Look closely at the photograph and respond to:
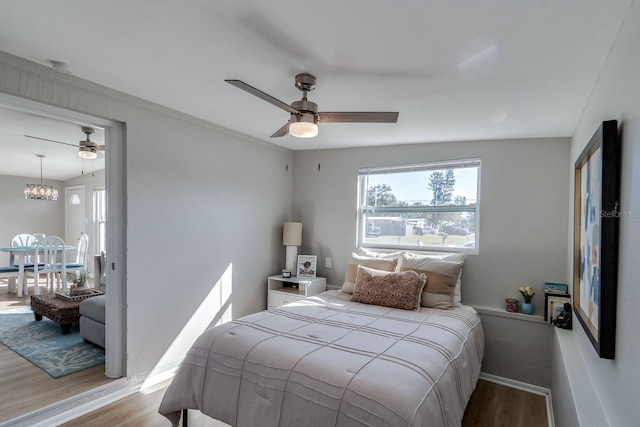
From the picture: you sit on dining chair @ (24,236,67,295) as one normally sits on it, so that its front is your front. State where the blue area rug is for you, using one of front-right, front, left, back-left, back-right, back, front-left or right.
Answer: back-left

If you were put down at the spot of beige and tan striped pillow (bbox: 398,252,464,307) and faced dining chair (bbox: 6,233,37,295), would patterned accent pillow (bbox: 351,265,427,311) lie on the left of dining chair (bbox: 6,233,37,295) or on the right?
left

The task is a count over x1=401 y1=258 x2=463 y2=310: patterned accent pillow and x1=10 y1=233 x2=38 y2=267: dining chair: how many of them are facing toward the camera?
2

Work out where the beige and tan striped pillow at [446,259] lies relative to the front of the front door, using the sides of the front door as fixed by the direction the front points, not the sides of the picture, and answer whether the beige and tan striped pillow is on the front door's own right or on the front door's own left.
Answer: on the front door's own left

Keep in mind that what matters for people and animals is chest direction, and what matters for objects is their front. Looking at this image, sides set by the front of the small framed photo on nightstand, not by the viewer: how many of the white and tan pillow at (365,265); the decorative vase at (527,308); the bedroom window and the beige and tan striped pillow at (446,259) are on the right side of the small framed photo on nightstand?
0

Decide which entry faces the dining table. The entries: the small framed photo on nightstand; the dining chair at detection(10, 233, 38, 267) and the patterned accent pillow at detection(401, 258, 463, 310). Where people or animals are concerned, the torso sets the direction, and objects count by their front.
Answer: the dining chair

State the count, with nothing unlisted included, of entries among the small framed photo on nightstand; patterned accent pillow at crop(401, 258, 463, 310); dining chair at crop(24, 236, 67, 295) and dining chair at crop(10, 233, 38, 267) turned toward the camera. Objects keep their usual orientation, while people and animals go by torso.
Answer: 3

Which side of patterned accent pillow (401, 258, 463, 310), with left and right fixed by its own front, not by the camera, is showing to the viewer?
front

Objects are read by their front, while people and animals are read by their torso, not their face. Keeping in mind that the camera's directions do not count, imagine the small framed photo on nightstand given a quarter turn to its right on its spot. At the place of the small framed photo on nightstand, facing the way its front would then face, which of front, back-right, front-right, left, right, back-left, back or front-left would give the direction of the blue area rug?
front

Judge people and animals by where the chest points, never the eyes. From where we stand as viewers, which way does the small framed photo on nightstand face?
facing the viewer

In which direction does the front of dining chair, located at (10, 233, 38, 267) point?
toward the camera

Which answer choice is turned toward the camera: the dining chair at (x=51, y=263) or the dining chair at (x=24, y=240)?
the dining chair at (x=24, y=240)

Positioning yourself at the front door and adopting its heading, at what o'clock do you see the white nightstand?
The white nightstand is roughly at 10 o'clock from the front door.

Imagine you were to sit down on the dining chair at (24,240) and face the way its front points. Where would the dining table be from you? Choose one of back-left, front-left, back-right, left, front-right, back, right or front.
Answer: front

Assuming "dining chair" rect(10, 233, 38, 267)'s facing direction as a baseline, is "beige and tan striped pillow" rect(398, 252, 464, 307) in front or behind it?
in front

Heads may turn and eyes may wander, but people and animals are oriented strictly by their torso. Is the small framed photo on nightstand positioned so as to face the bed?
yes
